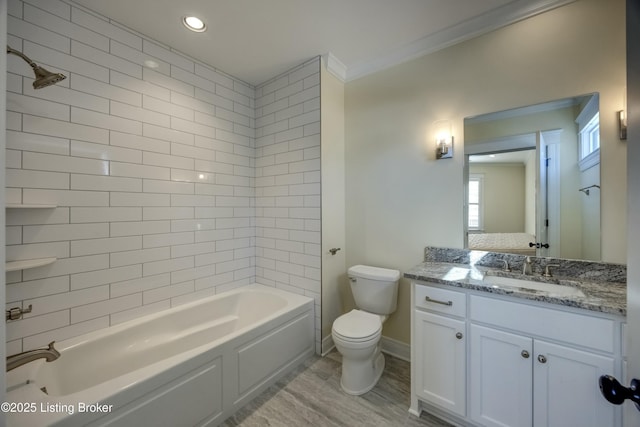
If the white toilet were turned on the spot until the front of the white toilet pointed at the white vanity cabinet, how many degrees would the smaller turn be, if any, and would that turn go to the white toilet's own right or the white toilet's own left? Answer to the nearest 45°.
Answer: approximately 90° to the white toilet's own left

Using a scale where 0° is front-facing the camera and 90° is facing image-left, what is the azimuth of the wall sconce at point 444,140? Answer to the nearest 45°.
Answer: approximately 0°

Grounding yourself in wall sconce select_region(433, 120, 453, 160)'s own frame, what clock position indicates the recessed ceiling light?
The recessed ceiling light is roughly at 2 o'clock from the wall sconce.

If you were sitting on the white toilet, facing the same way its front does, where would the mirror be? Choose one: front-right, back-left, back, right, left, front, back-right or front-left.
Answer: back-left

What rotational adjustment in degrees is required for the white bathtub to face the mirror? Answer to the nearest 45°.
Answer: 0° — it already faces it

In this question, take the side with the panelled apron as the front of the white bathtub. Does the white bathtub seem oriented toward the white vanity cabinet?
yes

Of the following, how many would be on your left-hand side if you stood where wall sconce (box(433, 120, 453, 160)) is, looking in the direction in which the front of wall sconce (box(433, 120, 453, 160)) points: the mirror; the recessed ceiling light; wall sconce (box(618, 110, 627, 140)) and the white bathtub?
2

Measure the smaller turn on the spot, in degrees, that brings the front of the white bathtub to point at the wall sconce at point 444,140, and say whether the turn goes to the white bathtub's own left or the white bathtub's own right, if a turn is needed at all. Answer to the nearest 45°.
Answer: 0° — it already faces it

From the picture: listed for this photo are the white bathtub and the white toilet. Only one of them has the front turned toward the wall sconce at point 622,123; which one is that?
the white bathtub

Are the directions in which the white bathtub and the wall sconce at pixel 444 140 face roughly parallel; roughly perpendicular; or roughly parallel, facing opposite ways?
roughly perpendicular

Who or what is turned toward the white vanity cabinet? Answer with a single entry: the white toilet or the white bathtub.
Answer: the white bathtub

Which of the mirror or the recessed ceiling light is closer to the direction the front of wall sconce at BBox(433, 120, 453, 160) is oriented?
the recessed ceiling light

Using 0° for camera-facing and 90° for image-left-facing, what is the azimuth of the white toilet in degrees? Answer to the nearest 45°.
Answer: approximately 45°
